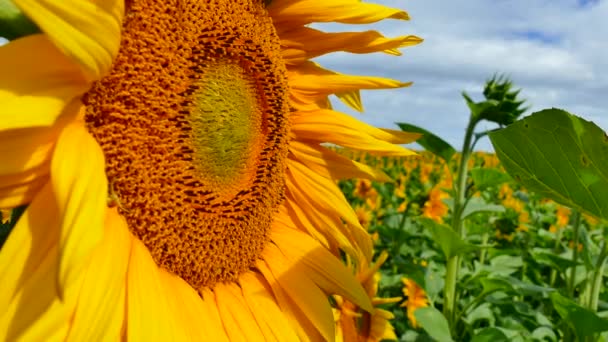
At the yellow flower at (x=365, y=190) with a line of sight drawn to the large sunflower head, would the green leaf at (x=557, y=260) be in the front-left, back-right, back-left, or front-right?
front-left

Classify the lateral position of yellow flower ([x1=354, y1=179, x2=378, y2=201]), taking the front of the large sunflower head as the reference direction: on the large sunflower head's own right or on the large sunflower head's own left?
on the large sunflower head's own left

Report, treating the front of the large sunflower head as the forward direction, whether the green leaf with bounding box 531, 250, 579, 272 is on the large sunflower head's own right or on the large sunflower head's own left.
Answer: on the large sunflower head's own left

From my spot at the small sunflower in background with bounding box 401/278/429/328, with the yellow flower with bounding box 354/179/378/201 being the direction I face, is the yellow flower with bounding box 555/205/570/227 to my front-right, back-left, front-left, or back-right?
front-right

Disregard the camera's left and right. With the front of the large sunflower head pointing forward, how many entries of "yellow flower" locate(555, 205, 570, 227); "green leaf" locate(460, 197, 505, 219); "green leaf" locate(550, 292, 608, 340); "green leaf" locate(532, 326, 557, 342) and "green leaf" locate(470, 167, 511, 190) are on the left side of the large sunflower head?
5

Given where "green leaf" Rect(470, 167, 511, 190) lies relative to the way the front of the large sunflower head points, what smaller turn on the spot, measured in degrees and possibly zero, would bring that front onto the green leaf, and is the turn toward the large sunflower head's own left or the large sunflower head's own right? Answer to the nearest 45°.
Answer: approximately 90° to the large sunflower head's own left

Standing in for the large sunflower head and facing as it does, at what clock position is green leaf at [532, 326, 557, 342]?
The green leaf is roughly at 9 o'clock from the large sunflower head.

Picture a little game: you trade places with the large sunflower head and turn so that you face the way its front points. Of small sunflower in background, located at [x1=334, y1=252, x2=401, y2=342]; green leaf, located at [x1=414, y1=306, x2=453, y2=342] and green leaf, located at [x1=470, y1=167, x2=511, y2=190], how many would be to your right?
0

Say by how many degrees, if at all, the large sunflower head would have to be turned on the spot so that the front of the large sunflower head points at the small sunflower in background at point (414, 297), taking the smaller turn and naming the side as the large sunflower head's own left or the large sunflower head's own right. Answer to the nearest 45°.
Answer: approximately 90° to the large sunflower head's own left

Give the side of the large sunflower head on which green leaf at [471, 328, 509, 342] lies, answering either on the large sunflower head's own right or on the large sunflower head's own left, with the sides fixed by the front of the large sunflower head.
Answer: on the large sunflower head's own left

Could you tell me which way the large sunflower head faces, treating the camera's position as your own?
facing the viewer and to the right of the viewer

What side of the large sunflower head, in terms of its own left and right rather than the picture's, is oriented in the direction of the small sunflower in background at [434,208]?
left
